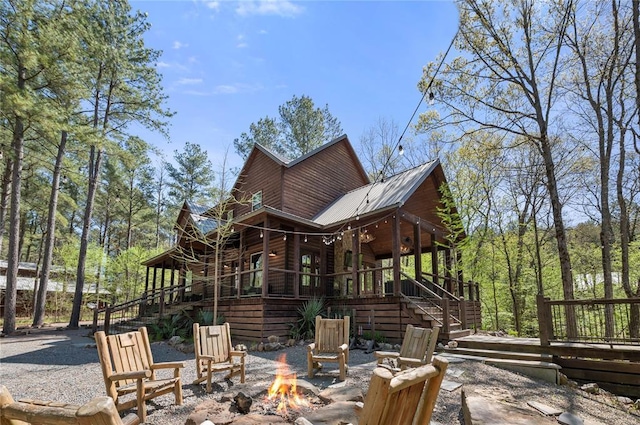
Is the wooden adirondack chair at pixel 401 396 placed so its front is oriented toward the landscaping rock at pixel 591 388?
no

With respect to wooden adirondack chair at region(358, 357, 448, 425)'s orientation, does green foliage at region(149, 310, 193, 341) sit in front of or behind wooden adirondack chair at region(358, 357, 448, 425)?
in front

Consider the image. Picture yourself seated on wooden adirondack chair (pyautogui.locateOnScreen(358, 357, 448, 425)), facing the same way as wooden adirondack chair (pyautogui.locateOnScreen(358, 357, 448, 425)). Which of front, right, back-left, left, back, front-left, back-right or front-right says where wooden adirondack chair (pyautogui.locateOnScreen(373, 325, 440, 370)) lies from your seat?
front-right

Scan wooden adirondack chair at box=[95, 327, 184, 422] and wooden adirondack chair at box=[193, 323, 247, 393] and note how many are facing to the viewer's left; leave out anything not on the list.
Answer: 0

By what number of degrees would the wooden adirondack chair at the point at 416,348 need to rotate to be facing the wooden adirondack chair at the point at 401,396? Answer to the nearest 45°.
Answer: approximately 45° to its left

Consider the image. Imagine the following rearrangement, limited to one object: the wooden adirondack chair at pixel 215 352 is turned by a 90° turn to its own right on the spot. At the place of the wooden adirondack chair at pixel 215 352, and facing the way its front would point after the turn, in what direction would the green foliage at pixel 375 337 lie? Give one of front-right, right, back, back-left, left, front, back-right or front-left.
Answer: back

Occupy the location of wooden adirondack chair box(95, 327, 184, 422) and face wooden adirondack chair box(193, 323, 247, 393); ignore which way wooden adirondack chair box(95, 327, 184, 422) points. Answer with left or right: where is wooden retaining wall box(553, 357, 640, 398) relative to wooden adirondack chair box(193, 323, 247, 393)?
right

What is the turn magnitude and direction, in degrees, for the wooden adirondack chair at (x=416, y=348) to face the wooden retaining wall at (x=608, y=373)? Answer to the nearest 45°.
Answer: approximately 180°

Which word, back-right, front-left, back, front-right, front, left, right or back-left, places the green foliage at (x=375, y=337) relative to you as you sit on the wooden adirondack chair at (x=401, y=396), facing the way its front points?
front-right

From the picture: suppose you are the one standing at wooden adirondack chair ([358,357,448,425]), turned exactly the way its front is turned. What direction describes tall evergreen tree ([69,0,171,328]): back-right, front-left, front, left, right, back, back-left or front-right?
front

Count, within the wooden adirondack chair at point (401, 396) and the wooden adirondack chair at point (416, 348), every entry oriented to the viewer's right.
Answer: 0

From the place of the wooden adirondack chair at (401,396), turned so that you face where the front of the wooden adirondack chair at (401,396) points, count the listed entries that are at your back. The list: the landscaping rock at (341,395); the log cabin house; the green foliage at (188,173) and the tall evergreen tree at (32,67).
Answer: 0

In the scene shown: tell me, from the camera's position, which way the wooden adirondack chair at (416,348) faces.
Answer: facing the viewer and to the left of the viewer

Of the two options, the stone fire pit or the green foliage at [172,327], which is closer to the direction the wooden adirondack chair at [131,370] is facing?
the stone fire pit

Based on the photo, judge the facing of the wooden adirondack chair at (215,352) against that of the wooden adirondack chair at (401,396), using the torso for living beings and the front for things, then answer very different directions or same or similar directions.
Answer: very different directions

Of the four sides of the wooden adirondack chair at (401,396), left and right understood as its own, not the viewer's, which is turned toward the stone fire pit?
front

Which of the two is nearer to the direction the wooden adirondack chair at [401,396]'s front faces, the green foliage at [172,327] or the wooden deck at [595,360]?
the green foliage

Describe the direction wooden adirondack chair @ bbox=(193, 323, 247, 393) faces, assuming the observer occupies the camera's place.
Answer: facing the viewer and to the right of the viewer
